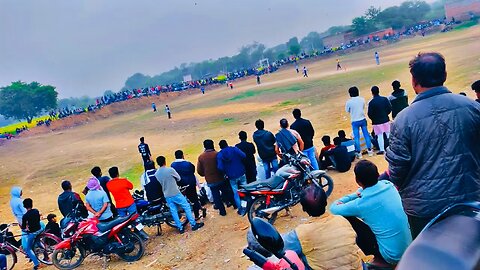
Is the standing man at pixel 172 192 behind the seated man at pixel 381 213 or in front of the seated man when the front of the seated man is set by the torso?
in front

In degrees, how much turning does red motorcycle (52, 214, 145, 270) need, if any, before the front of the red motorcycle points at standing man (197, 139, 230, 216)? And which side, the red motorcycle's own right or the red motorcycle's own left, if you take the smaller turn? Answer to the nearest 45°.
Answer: approximately 180°

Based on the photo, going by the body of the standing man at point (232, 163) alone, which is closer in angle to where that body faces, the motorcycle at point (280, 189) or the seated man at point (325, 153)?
the seated man

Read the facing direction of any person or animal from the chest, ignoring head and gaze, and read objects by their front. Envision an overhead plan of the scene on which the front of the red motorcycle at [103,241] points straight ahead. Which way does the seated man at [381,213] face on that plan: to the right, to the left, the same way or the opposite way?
to the right

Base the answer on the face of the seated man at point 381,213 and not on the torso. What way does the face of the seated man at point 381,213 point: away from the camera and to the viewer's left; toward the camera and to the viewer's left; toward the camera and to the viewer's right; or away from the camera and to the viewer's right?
away from the camera and to the viewer's left

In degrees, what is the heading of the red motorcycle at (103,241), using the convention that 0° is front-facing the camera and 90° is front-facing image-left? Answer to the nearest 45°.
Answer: approximately 90°

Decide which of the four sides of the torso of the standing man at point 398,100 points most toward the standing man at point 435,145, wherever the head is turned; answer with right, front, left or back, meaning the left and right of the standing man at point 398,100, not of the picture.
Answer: back

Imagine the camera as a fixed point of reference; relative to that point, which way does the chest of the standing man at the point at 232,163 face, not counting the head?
away from the camera

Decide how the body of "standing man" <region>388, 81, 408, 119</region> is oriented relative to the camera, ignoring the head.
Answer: away from the camera

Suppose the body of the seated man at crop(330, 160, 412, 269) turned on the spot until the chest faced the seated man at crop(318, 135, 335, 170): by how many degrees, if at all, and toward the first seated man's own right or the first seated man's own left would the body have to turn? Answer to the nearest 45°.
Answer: approximately 45° to the first seated man's own right

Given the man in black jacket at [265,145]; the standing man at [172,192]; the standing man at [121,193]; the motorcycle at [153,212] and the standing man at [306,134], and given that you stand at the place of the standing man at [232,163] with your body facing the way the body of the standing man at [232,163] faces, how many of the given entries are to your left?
3

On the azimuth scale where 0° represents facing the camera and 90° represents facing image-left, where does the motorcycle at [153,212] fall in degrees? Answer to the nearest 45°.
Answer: approximately 90°

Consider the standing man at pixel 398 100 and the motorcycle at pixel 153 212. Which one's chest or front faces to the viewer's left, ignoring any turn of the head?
the motorcycle

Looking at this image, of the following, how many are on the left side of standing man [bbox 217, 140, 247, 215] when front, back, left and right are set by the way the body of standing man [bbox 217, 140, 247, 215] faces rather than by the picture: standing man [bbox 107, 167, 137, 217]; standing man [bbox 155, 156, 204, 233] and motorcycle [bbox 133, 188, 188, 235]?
3

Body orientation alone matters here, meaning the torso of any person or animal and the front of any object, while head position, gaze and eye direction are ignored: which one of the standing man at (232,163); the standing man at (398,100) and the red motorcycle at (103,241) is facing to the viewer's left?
the red motorcycle

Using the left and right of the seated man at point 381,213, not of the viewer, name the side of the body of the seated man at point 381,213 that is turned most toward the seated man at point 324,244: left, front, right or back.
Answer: left

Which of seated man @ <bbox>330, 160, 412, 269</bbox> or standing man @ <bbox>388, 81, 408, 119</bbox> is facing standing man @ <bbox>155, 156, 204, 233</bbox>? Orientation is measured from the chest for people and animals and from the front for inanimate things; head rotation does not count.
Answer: the seated man

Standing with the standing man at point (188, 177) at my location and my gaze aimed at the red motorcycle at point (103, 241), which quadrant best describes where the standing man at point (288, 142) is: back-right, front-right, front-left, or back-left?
back-left

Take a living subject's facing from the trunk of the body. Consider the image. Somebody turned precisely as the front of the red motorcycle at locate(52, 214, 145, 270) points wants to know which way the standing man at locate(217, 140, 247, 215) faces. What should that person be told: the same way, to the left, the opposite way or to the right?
to the right
